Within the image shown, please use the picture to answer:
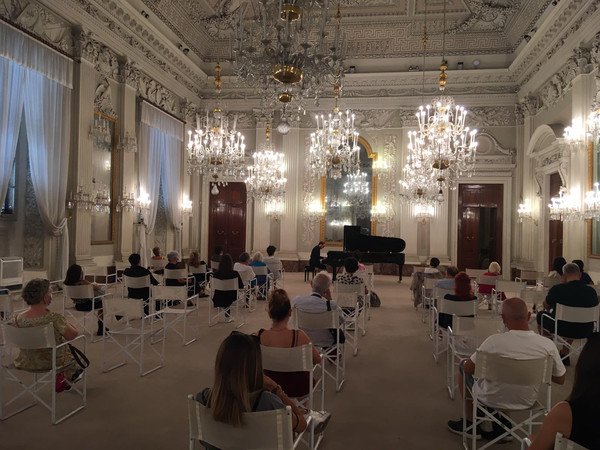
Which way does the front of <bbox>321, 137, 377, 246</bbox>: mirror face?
toward the camera

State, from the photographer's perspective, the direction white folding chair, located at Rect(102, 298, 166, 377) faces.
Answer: facing away from the viewer and to the right of the viewer

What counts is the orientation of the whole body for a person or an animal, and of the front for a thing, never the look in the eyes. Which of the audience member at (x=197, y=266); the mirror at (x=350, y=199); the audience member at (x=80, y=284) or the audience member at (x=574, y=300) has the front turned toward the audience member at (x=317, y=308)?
the mirror

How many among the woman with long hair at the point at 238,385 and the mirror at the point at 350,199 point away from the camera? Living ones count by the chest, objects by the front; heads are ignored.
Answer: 1

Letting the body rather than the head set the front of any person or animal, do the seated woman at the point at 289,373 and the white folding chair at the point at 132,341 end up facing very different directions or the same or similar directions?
same or similar directions

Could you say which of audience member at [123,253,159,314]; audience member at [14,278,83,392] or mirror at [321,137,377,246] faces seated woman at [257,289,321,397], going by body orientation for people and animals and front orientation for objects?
the mirror

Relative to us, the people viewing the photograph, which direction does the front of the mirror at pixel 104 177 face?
facing the viewer and to the right of the viewer

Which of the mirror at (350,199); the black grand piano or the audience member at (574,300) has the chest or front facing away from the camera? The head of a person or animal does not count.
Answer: the audience member

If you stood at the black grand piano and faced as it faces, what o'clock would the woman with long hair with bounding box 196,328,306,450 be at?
The woman with long hair is roughly at 9 o'clock from the black grand piano.

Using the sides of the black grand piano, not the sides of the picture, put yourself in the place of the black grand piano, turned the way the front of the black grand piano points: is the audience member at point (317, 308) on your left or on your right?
on your left

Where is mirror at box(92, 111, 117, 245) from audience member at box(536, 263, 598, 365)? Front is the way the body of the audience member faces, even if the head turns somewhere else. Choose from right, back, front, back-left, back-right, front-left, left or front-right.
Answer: left

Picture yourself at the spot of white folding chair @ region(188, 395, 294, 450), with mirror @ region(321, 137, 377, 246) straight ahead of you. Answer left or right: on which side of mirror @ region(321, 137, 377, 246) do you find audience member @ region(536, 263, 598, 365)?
right

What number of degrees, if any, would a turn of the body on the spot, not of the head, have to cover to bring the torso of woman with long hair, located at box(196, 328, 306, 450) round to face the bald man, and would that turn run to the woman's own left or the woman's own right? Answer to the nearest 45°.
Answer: approximately 45° to the woman's own right

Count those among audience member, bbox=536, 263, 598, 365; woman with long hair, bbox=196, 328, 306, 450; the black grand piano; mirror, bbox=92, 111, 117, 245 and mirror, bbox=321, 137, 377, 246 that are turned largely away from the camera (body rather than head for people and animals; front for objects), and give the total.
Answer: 2

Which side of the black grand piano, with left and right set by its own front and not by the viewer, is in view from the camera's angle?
left

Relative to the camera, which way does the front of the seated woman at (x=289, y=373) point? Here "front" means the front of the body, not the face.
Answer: away from the camera

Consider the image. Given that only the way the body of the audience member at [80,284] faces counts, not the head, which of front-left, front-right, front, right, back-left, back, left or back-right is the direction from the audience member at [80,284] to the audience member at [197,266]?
front

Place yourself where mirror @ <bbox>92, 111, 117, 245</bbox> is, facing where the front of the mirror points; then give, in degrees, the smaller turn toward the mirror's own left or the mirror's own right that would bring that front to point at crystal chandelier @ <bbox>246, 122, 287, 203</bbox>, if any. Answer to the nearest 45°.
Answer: approximately 45° to the mirror's own left

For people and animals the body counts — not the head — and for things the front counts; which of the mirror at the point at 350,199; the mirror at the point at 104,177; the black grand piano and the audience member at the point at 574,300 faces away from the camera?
the audience member

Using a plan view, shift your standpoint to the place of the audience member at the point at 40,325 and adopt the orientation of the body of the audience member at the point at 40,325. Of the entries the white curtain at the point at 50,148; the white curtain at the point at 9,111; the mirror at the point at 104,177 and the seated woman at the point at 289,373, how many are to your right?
1
